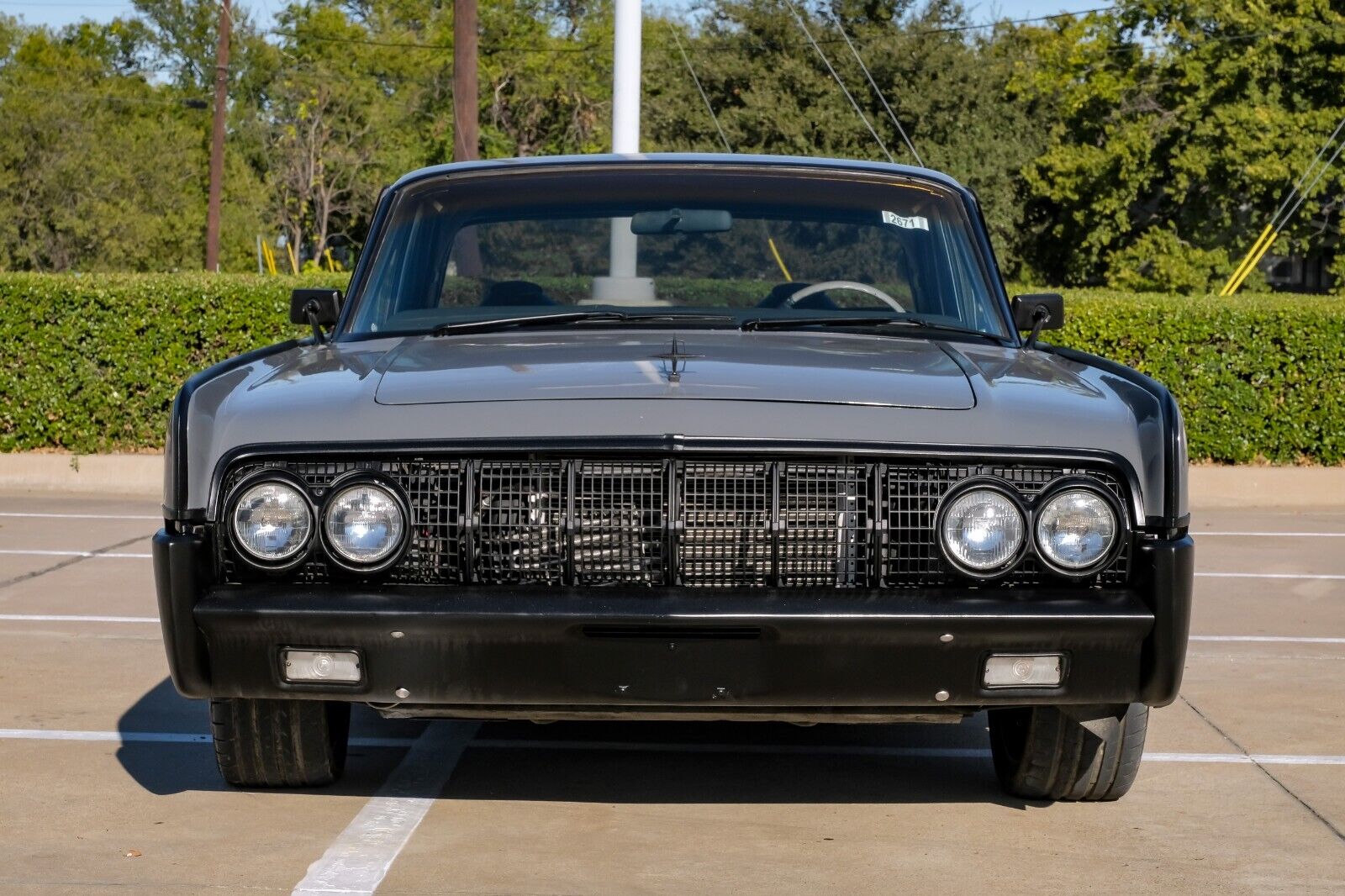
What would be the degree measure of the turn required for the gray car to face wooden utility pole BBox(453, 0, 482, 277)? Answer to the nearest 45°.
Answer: approximately 180°

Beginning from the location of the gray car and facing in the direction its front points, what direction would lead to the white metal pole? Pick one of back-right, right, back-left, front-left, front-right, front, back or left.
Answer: back

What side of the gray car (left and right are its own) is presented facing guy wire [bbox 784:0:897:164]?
back

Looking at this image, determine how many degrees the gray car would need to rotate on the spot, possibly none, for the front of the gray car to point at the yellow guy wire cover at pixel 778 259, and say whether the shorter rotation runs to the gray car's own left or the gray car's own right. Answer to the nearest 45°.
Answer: approximately 180°

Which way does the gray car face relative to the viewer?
toward the camera

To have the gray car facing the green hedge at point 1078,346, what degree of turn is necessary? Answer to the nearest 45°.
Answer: approximately 180°

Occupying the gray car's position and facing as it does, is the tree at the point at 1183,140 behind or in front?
behind
